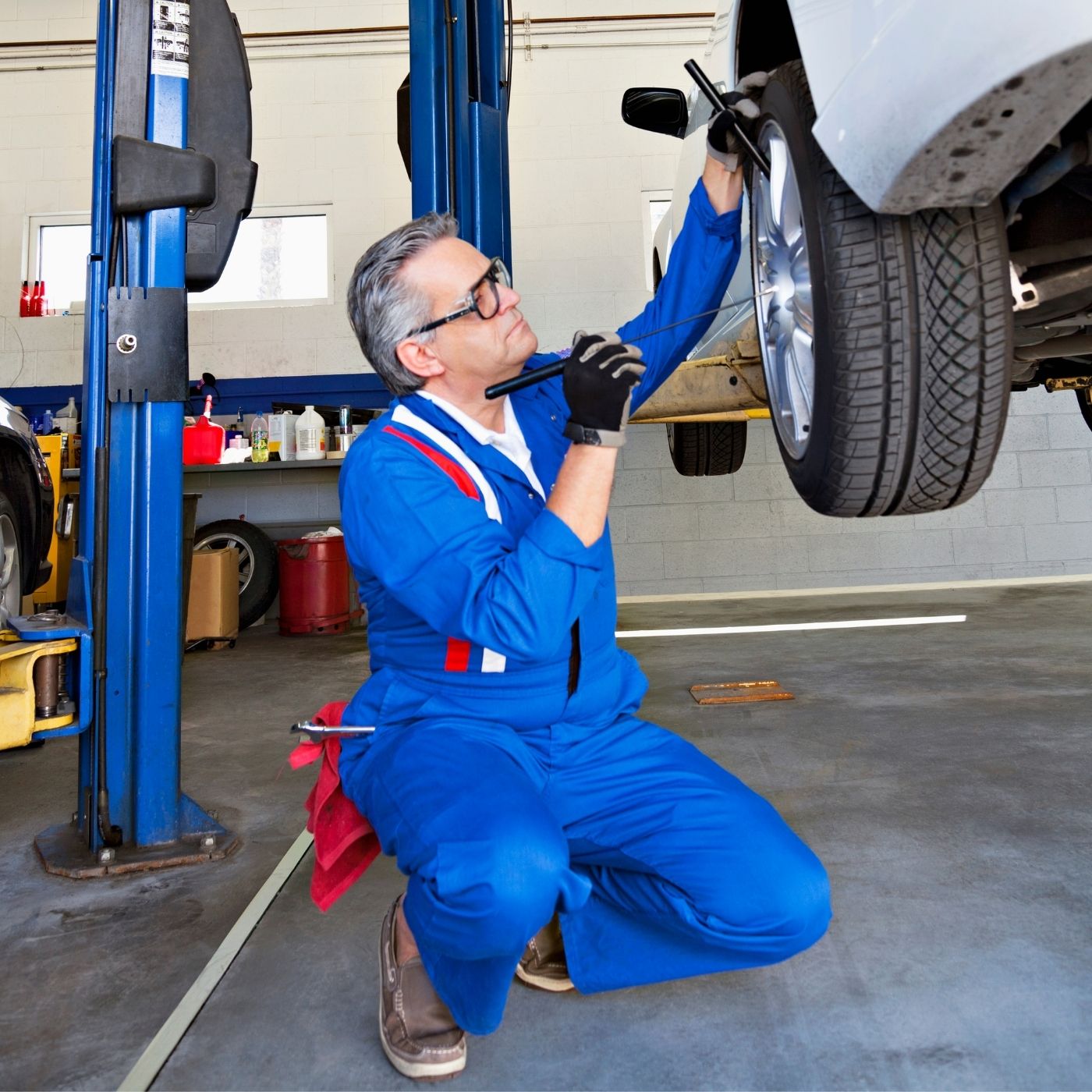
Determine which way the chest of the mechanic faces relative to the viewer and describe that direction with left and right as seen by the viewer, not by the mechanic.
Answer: facing the viewer and to the right of the viewer

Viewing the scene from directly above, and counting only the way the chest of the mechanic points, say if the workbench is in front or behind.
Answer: behind

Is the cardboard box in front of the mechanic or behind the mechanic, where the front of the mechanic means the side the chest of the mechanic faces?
behind

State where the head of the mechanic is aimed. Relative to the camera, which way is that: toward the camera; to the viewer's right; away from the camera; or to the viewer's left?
to the viewer's right

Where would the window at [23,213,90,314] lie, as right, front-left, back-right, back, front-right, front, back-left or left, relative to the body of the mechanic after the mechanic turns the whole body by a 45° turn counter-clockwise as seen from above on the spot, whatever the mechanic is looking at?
back-left

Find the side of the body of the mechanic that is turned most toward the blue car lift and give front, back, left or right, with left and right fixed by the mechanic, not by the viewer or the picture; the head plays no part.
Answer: back
